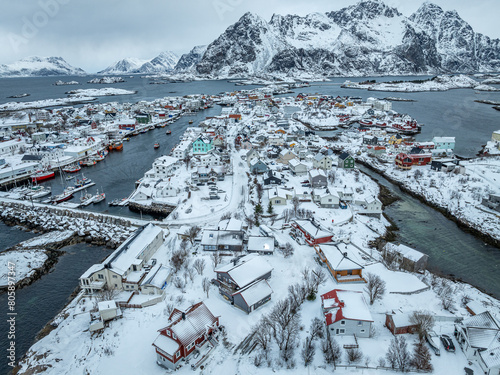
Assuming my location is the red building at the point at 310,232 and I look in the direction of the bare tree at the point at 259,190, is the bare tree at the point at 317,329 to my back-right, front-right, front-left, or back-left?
back-left

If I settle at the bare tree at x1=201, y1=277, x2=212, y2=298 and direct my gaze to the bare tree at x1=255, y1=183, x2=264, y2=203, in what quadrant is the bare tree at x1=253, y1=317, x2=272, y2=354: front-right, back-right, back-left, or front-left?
back-right

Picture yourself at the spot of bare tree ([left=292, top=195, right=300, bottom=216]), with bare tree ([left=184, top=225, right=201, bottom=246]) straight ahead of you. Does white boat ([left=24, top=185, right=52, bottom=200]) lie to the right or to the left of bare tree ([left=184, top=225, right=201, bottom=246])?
right

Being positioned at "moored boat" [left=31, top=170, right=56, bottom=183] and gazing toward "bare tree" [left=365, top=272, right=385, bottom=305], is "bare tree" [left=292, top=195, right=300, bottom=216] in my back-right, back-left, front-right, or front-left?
front-left
